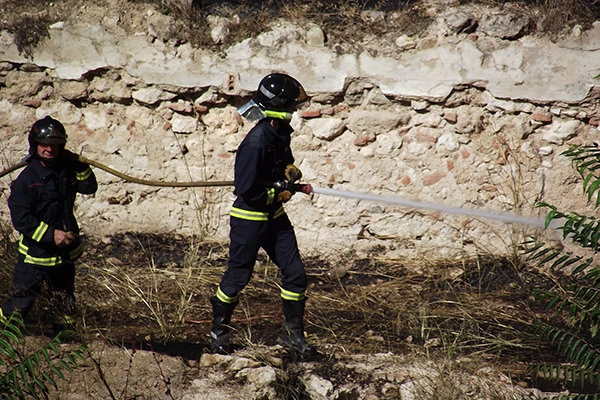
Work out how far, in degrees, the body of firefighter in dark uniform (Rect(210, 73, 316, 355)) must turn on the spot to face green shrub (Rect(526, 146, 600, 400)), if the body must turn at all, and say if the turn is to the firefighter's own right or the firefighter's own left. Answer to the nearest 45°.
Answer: approximately 45° to the firefighter's own right

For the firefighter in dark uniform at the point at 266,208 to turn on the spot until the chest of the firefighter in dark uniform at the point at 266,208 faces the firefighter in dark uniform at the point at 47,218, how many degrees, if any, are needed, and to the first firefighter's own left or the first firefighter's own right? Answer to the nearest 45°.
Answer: approximately 180°

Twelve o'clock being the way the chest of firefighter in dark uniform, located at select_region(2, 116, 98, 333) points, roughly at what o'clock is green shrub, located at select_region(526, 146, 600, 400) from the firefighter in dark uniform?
The green shrub is roughly at 12 o'clock from the firefighter in dark uniform.

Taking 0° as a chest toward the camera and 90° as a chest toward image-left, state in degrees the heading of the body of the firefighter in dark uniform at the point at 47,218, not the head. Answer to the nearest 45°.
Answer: approximately 315°

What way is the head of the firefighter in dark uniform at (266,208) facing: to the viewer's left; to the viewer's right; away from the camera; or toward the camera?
to the viewer's right

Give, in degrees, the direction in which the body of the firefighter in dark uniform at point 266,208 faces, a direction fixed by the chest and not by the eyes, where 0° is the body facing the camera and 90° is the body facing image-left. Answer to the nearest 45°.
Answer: approximately 270°

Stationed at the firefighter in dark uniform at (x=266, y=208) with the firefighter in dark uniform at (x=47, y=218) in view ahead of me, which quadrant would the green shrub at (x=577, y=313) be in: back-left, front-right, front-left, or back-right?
back-left

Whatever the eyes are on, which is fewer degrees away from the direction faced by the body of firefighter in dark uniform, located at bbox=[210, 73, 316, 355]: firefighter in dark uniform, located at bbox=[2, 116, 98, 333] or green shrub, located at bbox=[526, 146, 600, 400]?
the green shrub
